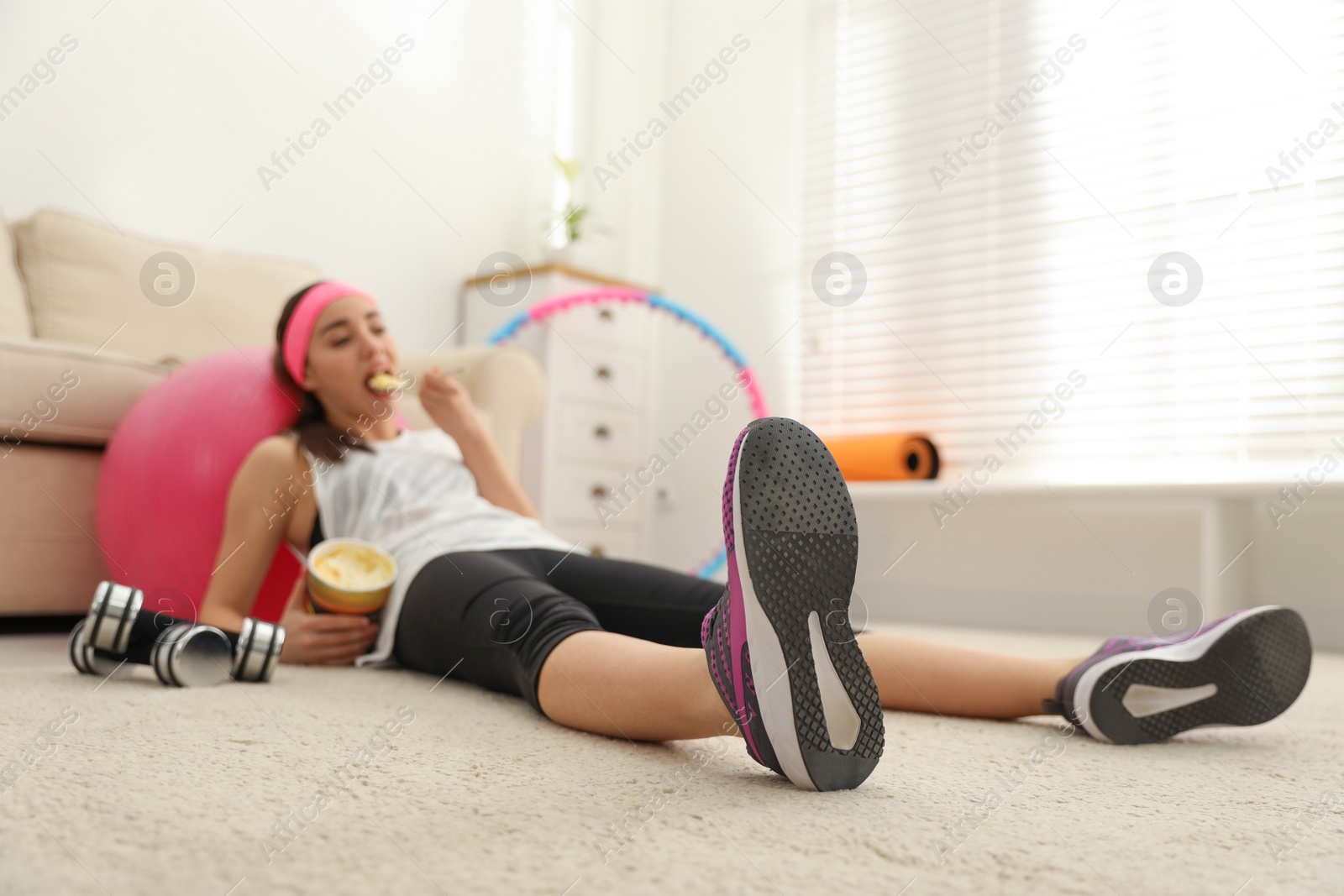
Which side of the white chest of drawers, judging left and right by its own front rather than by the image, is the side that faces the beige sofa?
right

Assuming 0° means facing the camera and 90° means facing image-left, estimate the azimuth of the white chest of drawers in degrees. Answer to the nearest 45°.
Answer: approximately 315°

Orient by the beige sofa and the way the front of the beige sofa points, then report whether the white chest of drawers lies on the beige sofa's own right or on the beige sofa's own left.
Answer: on the beige sofa's own left

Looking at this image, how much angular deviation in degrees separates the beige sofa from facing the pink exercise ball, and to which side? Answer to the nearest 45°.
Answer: approximately 45° to its right

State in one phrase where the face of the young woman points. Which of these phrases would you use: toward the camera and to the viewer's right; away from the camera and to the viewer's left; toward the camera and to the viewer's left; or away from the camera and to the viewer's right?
toward the camera and to the viewer's right

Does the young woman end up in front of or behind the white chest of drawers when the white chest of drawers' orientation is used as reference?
in front
